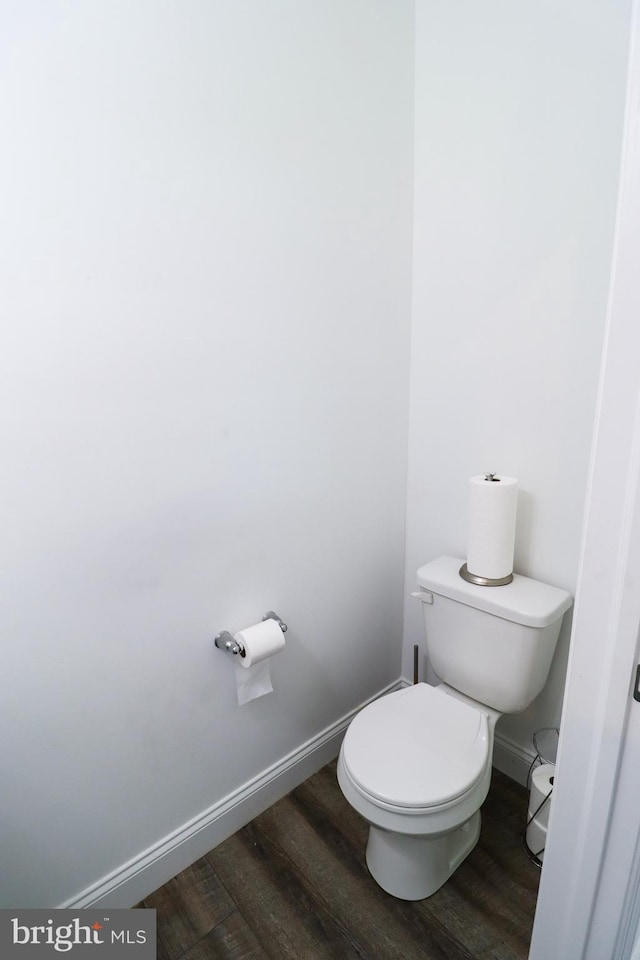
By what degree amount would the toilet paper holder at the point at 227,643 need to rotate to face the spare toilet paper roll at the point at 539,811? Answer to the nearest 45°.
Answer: approximately 45° to its left

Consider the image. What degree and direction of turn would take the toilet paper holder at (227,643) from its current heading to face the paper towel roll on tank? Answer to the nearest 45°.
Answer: approximately 45° to its left

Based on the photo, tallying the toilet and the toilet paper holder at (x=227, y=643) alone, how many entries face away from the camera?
0

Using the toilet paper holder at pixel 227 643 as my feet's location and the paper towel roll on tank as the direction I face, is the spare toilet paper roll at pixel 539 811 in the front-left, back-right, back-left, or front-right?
front-right

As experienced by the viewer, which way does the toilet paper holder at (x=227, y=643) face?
facing the viewer and to the right of the viewer

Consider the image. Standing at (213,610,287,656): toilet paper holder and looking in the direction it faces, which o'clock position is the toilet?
The toilet is roughly at 11 o'clock from the toilet paper holder.
